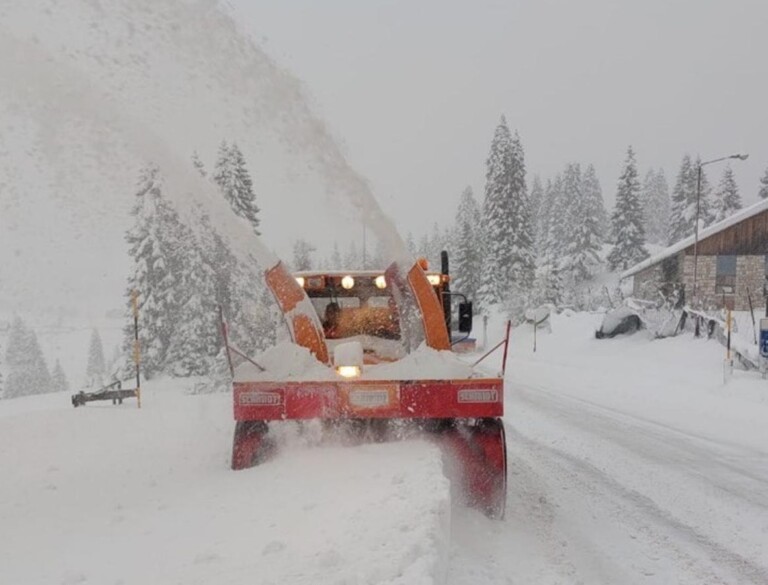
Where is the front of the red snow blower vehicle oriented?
toward the camera

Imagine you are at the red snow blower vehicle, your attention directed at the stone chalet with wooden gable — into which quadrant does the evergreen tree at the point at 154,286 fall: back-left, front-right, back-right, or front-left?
front-left

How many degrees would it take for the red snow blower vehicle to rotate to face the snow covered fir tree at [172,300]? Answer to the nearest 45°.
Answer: approximately 180°

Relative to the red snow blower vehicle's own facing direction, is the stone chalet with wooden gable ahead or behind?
behind

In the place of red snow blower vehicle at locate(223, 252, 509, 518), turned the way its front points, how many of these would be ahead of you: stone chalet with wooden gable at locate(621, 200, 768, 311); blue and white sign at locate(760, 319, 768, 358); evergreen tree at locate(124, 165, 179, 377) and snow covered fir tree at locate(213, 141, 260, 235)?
0

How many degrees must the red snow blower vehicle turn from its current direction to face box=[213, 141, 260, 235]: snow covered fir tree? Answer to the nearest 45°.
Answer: approximately 180°

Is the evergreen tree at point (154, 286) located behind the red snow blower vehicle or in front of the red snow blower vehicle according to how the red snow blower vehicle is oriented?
behind

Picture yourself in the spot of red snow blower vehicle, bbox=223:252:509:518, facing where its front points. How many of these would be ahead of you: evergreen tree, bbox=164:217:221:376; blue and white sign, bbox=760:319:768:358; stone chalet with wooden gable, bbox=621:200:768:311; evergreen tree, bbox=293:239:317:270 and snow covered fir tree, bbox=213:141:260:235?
0

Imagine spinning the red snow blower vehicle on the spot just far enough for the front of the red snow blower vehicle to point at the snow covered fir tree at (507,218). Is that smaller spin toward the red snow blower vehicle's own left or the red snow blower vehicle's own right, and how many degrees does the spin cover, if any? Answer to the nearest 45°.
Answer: approximately 180°
